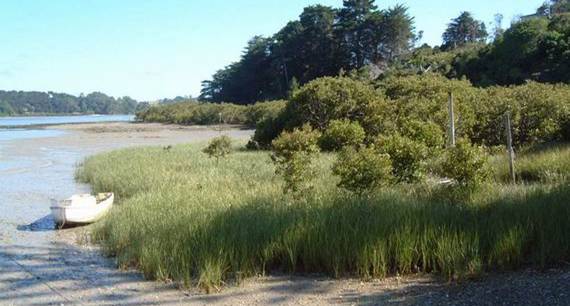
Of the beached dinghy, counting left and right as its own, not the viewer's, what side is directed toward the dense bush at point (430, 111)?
front

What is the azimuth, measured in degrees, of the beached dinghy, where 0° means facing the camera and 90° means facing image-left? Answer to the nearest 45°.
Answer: approximately 225°

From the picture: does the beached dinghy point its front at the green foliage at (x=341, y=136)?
yes

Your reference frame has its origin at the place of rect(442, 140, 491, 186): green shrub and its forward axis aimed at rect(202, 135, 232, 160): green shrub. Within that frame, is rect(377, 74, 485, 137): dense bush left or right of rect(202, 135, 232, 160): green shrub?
right

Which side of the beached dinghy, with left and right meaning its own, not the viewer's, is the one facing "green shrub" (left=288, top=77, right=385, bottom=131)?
front

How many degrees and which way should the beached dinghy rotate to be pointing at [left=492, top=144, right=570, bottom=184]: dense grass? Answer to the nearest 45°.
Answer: approximately 45° to its right

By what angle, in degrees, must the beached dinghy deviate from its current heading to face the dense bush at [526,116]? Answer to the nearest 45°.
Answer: approximately 45° to its right
